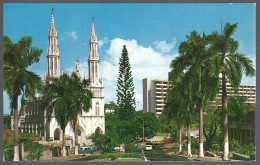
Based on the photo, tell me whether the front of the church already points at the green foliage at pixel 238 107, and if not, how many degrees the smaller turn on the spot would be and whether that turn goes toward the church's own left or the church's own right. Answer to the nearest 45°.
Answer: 0° — it already faces it

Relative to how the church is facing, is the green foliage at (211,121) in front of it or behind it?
in front

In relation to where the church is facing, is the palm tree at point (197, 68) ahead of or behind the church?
ahead

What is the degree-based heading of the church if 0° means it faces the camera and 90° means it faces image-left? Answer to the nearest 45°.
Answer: approximately 315°

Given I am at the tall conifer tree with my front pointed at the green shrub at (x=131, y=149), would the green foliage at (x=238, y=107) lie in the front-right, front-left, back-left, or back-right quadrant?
front-left

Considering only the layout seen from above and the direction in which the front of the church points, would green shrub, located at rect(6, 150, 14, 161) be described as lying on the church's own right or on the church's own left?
on the church's own right

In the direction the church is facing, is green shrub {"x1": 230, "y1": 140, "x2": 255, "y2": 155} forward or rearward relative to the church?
forward

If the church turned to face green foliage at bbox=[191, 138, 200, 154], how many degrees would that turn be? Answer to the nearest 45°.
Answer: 0° — it already faces it

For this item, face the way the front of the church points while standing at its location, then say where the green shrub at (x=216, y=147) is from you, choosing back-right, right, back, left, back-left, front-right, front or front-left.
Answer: front
